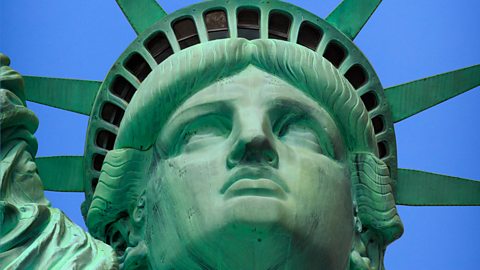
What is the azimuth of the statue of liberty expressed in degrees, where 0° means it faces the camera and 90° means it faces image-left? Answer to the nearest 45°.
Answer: approximately 0°
